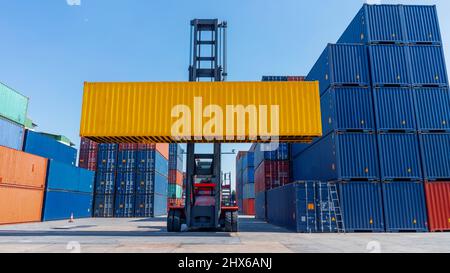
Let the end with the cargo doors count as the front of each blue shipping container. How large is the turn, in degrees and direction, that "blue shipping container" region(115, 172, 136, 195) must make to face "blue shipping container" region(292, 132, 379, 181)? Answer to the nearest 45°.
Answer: approximately 45° to its left

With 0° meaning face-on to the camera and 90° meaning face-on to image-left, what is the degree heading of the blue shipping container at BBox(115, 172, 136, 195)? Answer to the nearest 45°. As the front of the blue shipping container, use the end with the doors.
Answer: approximately 0°

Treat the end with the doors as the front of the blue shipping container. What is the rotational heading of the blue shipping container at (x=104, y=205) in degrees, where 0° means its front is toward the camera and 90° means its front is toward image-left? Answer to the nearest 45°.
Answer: approximately 0°

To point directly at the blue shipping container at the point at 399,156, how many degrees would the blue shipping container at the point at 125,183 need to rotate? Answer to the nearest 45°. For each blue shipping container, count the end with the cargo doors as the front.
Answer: approximately 45° to its left

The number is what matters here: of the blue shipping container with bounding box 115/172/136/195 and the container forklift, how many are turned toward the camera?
2

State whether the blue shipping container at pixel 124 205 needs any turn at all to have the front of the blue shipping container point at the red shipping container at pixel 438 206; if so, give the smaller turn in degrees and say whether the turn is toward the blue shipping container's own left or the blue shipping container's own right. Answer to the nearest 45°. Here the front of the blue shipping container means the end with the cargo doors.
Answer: approximately 45° to the blue shipping container's own left

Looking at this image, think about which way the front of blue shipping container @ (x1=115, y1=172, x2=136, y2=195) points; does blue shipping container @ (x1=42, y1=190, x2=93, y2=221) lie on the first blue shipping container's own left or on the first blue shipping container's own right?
on the first blue shipping container's own right
